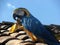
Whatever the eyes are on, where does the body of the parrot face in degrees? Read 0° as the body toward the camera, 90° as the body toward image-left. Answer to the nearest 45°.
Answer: approximately 90°
